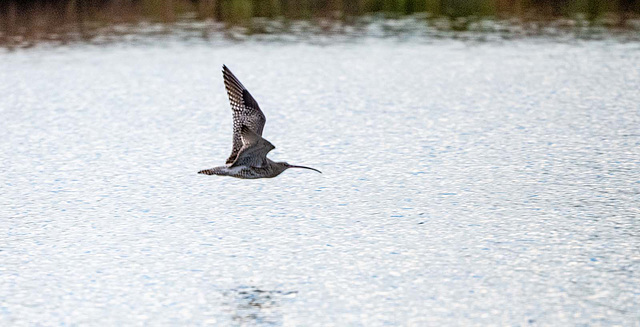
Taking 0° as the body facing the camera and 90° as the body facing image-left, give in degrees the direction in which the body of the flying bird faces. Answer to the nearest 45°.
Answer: approximately 270°
